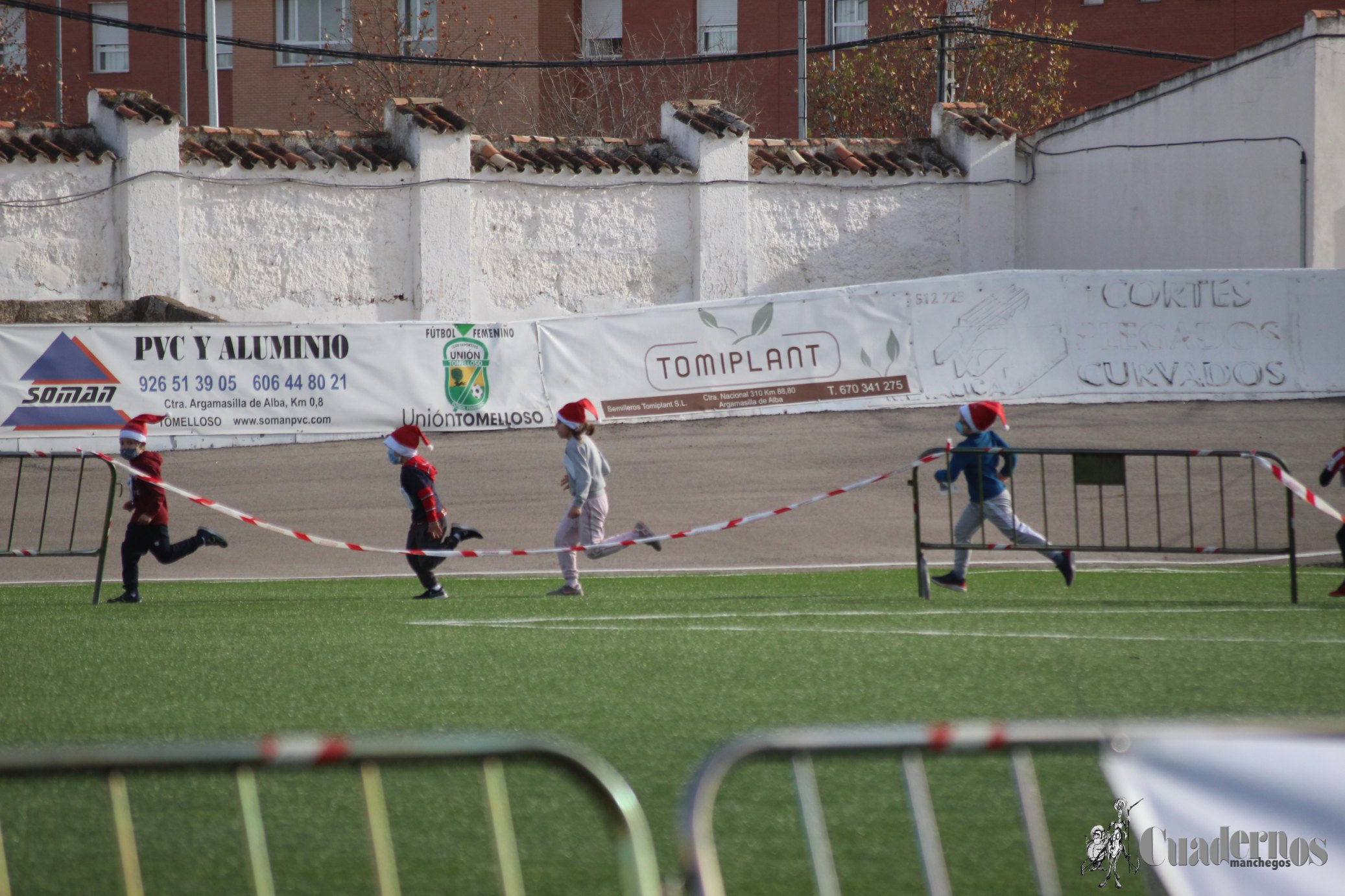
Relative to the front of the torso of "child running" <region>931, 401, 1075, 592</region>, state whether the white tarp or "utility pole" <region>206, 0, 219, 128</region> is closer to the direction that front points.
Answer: the utility pole

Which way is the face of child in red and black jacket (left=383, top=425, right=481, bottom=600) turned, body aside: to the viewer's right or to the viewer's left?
to the viewer's left

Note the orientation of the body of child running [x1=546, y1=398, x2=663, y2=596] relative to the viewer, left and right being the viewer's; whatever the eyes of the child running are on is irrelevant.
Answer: facing to the left of the viewer

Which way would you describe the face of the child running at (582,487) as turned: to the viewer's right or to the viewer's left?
to the viewer's left

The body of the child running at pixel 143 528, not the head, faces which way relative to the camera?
to the viewer's left

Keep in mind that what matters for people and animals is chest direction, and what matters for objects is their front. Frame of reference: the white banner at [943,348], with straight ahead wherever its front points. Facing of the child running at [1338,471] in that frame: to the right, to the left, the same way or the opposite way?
to the right

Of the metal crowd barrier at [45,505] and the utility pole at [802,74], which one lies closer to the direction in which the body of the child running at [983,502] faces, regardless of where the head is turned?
the metal crowd barrier

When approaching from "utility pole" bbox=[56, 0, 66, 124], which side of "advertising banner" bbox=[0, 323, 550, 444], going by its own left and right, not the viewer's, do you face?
back

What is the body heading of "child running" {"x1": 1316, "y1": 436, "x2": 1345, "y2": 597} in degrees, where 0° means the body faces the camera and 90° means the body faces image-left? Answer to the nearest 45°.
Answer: approximately 90°
